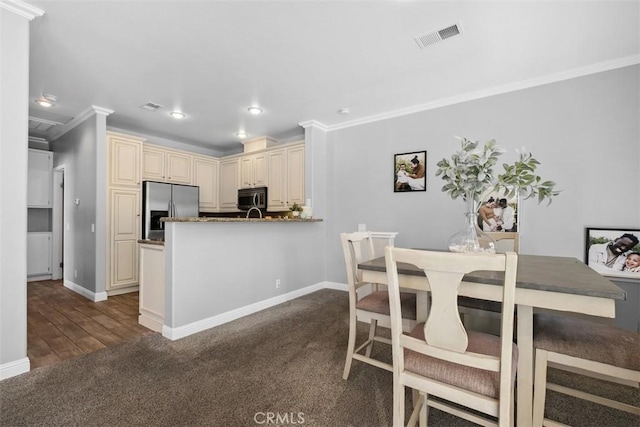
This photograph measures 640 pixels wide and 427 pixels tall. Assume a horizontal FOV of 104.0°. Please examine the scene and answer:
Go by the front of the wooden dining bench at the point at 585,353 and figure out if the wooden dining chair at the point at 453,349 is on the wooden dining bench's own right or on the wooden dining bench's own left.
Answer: on the wooden dining bench's own left

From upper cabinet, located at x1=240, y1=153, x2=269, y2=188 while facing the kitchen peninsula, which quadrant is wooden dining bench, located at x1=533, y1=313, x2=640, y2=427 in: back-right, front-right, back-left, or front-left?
front-left

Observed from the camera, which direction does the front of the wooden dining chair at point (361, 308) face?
facing the viewer and to the right of the viewer

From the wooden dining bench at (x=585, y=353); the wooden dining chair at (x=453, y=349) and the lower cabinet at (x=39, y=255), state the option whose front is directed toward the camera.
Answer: the lower cabinet

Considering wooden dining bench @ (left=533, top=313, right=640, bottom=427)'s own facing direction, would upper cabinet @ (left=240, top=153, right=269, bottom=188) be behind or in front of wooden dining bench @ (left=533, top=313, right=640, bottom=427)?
in front

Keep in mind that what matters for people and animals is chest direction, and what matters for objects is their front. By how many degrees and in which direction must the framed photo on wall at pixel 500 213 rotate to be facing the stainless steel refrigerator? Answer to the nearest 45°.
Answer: approximately 90° to its right

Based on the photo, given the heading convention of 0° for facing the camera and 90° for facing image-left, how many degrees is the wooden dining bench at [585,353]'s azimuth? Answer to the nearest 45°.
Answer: approximately 135°

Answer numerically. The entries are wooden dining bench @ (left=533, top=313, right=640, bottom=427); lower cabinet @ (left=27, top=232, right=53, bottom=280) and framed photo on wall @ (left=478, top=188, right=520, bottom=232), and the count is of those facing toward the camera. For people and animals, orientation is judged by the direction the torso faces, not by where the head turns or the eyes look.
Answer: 2

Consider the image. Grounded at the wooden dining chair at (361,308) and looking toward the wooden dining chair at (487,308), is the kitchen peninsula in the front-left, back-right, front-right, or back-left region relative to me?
back-left

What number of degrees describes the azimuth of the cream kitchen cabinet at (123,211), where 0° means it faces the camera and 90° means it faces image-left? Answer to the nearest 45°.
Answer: approximately 315°

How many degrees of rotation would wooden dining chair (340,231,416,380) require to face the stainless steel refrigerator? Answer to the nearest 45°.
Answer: approximately 180°

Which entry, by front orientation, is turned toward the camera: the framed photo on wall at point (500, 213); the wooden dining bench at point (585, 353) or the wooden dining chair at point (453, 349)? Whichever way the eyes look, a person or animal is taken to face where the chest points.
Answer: the framed photo on wall

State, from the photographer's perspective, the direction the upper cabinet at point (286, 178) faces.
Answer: facing the viewer and to the left of the viewer

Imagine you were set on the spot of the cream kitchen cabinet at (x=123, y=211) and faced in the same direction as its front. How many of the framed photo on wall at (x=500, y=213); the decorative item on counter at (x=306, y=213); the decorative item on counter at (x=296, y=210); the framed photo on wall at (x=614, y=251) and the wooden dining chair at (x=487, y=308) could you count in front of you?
5

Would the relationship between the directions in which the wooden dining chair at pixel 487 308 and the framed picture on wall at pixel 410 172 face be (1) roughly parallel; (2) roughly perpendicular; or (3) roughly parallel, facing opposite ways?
roughly parallel

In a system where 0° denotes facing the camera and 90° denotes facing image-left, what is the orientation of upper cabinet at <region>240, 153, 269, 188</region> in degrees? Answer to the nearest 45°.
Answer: approximately 45°
